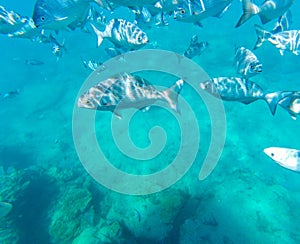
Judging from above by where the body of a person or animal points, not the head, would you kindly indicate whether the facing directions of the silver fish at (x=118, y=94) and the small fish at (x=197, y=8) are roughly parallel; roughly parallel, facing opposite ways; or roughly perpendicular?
roughly parallel

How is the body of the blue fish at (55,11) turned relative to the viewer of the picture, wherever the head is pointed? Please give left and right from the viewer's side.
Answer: facing to the left of the viewer

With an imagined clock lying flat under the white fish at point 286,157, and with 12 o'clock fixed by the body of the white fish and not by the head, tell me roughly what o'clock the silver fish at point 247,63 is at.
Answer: The silver fish is roughly at 2 o'clock from the white fish.

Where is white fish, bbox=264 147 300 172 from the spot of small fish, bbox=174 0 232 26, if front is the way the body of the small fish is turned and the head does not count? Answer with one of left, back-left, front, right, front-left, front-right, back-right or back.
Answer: back-left

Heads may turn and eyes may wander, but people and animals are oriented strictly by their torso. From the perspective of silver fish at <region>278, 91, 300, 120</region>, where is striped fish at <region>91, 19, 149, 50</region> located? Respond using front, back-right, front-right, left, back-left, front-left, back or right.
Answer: front

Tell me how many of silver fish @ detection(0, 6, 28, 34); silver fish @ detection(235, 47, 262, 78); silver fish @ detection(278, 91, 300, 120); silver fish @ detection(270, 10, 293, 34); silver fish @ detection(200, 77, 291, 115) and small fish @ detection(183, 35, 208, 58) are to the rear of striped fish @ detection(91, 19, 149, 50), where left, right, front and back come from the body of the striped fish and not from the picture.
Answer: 1

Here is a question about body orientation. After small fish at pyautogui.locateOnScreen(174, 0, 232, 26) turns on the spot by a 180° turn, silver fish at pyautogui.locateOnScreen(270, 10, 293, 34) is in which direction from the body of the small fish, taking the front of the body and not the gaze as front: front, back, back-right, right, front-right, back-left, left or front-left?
front-left

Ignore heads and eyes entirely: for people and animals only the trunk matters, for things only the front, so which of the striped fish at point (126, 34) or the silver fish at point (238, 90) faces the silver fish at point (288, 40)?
the striped fish

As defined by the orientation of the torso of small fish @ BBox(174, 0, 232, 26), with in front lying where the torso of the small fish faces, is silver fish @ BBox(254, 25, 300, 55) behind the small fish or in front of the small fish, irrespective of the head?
behind

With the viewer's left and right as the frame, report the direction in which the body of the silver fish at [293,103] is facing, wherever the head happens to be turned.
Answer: facing to the left of the viewer

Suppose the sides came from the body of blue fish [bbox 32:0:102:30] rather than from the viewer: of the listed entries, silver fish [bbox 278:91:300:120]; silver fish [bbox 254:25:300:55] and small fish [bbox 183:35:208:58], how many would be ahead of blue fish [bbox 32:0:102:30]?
0

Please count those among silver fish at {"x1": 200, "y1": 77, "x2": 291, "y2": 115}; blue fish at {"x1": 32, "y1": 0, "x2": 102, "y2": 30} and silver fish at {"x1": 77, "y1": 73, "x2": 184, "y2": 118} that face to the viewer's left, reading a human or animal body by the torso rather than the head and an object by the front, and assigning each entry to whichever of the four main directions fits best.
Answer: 3

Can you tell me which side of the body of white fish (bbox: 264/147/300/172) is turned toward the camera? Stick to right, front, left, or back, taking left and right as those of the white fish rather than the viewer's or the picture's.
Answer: left

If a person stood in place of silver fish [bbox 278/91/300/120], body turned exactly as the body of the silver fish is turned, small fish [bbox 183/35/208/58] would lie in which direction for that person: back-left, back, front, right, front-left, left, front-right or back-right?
front-right
